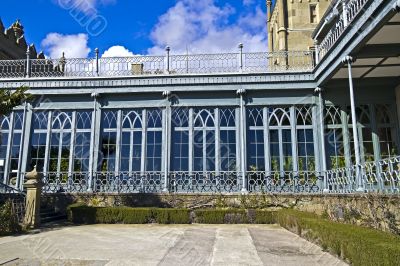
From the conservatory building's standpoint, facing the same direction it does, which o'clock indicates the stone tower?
The stone tower is roughly at 7 o'clock from the conservatory building.

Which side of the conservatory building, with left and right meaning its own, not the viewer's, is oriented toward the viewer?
front

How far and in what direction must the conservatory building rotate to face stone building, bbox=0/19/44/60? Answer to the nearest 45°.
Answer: approximately 135° to its right
